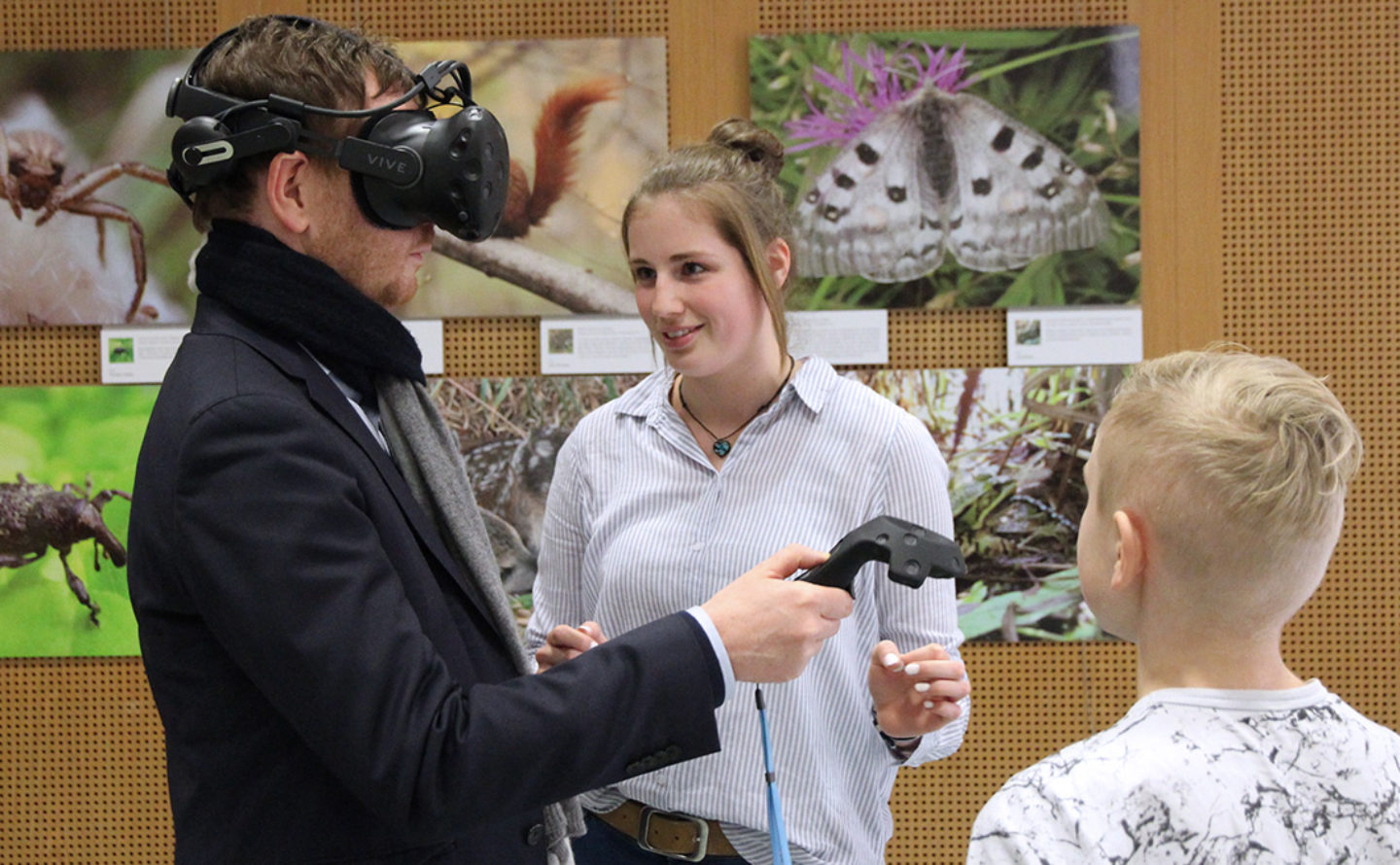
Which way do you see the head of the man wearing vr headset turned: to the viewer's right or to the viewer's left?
to the viewer's right

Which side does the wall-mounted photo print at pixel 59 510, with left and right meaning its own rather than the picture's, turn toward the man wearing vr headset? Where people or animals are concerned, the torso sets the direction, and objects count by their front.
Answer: front

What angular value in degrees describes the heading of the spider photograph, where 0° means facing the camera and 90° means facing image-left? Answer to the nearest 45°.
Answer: approximately 0°

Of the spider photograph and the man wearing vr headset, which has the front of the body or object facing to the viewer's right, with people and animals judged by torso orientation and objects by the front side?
the man wearing vr headset

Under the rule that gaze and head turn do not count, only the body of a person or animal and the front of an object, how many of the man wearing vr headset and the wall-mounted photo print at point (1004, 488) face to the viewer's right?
1

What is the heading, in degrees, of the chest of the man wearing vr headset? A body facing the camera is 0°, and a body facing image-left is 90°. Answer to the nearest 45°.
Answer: approximately 270°

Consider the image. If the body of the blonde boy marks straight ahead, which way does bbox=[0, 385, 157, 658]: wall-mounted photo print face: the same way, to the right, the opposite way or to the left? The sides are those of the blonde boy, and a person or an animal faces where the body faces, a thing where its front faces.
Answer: the opposite way

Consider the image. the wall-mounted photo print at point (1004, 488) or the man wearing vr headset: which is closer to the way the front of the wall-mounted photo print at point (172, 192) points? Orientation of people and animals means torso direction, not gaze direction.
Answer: the man wearing vr headset

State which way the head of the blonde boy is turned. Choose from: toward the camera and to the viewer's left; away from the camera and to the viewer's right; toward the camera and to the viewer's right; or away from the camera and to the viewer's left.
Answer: away from the camera and to the viewer's left

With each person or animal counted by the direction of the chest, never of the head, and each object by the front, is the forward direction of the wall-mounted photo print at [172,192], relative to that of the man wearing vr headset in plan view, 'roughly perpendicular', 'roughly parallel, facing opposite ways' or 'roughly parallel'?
roughly perpendicular

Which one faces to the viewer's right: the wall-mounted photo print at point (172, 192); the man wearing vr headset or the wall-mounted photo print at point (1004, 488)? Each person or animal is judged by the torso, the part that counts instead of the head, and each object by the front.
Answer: the man wearing vr headset
